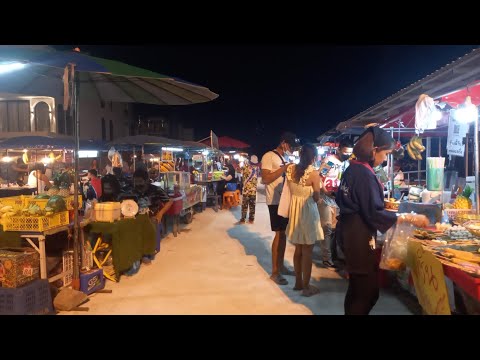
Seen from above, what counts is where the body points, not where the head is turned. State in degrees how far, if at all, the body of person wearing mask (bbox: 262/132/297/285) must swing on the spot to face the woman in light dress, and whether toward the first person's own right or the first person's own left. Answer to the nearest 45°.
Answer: approximately 45° to the first person's own right

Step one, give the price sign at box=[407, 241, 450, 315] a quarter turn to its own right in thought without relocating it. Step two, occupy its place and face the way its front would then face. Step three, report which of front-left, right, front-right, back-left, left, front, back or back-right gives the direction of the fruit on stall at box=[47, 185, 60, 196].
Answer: front-left

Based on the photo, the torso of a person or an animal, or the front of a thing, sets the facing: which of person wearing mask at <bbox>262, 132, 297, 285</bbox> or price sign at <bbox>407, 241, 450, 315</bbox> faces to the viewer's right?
the person wearing mask

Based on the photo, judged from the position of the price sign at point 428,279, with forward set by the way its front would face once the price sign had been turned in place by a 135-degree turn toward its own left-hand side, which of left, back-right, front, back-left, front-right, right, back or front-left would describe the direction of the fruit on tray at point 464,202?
left

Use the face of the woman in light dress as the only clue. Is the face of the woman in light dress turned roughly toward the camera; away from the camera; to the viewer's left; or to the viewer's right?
away from the camera

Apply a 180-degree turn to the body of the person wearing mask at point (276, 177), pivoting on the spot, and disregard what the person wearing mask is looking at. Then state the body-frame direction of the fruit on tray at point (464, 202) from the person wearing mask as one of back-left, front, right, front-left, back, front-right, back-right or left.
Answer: back
